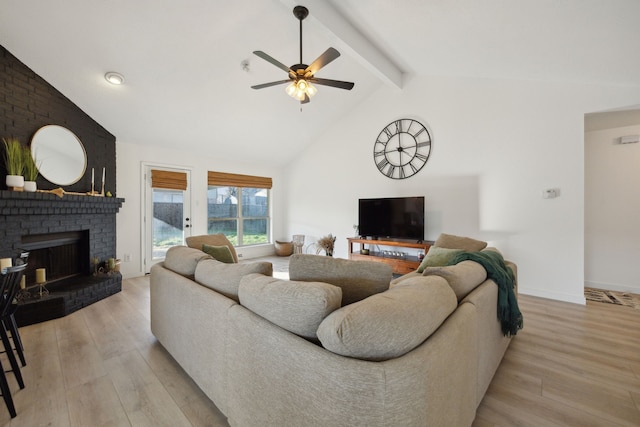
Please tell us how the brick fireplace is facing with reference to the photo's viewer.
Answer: facing the viewer and to the right of the viewer

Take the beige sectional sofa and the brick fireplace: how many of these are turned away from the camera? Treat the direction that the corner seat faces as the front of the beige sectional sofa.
1

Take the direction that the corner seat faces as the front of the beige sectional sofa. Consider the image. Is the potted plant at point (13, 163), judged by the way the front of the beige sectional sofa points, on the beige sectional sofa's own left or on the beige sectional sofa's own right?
on the beige sectional sofa's own left

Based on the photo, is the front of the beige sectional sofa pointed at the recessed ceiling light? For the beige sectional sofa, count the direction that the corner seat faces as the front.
no

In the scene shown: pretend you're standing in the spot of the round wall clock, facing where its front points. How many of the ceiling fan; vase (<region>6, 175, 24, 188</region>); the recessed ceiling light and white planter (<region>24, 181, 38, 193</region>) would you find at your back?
0

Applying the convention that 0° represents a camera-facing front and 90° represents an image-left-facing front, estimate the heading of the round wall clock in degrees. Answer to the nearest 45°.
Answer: approximately 45°

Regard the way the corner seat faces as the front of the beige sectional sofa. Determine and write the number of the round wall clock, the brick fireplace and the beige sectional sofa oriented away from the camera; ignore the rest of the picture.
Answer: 1

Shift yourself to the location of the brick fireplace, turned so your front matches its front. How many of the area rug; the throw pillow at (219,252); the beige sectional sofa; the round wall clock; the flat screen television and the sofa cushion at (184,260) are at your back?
0

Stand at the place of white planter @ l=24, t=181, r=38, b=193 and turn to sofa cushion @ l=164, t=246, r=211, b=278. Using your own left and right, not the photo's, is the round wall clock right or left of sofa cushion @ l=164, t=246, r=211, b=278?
left

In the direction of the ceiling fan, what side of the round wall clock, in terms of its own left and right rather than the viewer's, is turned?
front

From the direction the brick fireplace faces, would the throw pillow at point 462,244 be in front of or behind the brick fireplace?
in front

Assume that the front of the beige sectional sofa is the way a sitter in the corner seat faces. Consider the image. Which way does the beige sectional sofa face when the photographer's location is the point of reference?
facing away from the viewer

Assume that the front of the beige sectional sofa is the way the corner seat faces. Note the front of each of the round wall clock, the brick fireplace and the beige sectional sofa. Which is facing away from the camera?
the beige sectional sofa

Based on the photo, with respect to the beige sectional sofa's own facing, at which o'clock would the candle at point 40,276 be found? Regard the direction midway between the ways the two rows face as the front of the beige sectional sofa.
The candle is roughly at 10 o'clock from the beige sectional sofa.

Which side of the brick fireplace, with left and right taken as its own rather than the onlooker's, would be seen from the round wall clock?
front

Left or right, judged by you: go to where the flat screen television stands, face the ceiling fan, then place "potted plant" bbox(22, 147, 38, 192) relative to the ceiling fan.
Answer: right

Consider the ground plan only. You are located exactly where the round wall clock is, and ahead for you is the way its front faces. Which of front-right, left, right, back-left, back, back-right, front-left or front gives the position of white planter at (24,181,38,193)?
front
